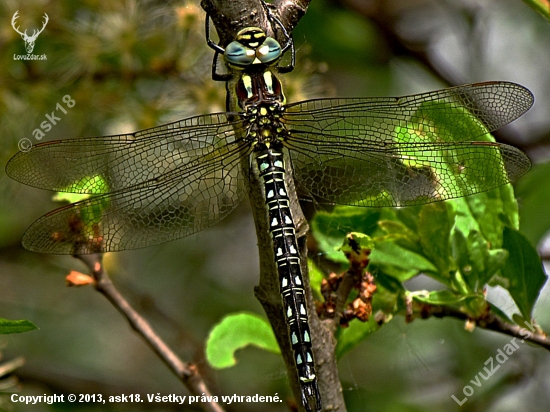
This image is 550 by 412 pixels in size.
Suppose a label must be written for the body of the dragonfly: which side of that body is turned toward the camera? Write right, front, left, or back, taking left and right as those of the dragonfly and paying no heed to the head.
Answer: back

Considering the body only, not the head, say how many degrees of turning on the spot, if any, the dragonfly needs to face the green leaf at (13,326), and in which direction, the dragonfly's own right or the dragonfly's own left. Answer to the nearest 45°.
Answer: approximately 135° to the dragonfly's own left
